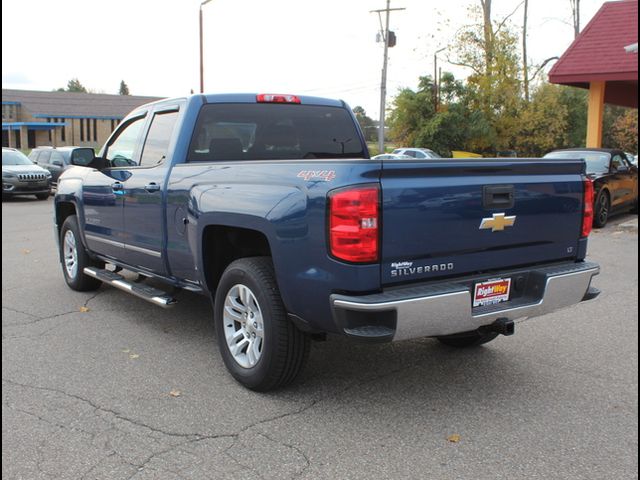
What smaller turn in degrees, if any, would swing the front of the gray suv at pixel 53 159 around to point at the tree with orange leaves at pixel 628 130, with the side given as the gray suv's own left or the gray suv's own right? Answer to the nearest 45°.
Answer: approximately 45° to the gray suv's own left

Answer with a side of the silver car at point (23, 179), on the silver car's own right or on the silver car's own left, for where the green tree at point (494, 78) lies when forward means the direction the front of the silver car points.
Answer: on the silver car's own left

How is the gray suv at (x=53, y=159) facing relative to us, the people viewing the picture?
facing the viewer and to the right of the viewer

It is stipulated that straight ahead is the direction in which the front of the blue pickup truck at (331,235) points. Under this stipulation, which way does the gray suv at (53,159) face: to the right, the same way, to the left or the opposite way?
the opposite way

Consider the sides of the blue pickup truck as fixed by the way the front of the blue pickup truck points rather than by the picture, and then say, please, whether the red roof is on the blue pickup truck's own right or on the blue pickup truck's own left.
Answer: on the blue pickup truck's own right

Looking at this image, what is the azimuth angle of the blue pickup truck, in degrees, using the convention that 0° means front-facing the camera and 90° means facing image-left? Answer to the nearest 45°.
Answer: approximately 135°

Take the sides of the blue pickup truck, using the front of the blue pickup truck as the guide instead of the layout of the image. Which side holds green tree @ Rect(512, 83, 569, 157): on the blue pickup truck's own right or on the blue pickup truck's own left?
on the blue pickup truck's own right

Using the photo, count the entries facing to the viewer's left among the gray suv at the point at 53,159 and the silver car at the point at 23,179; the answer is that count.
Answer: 0

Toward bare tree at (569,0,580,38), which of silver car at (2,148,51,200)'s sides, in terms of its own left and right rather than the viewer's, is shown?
left
